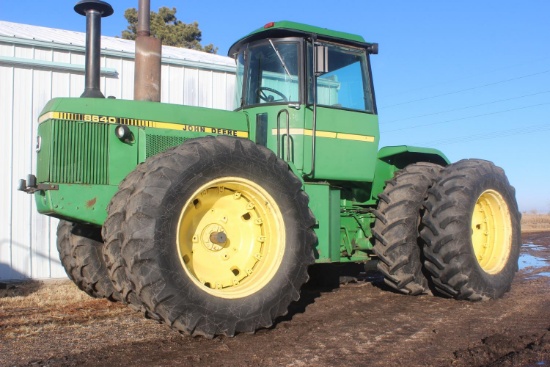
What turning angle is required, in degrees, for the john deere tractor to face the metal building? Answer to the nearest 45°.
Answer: approximately 90° to its right

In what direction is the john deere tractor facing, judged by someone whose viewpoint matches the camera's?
facing the viewer and to the left of the viewer
